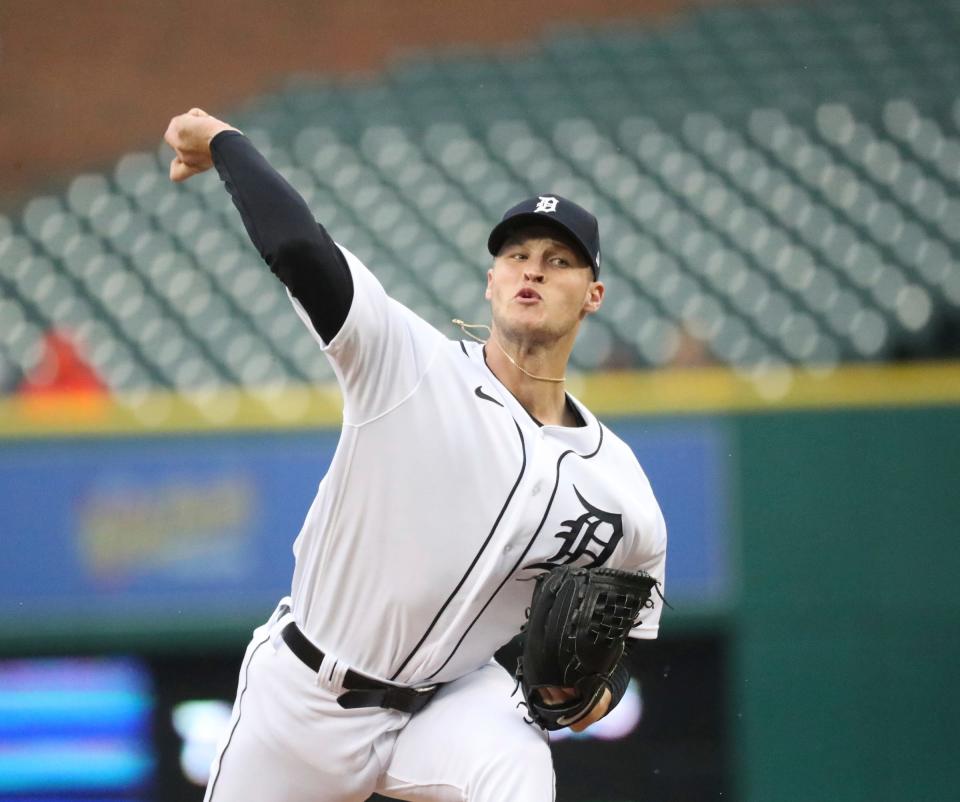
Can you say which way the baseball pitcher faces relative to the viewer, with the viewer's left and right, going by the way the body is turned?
facing the viewer
